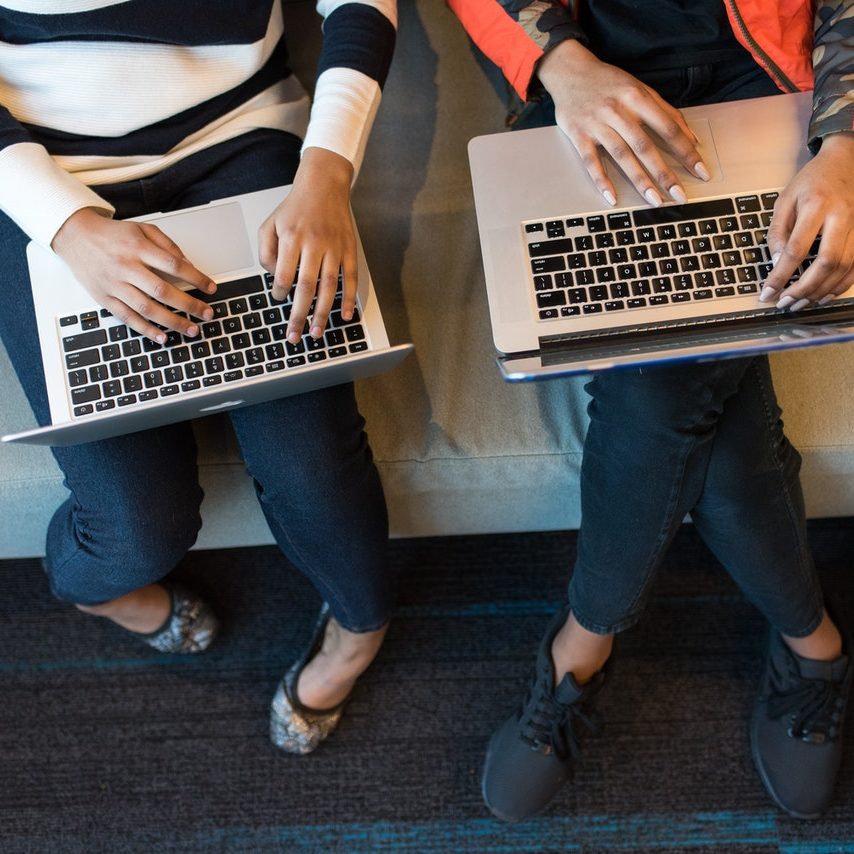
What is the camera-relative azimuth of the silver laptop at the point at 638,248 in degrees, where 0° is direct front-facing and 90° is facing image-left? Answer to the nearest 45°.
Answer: approximately 180°

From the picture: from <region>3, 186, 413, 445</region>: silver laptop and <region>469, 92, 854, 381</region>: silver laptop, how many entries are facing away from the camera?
2

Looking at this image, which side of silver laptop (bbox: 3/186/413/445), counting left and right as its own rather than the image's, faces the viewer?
back
